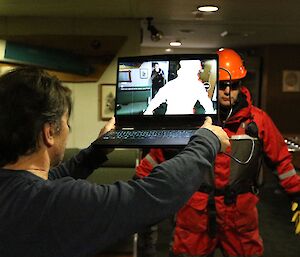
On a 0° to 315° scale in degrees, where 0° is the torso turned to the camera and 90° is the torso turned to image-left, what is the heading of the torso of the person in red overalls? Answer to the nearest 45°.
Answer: approximately 0°

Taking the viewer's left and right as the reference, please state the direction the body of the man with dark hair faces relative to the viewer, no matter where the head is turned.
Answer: facing away from the viewer and to the right of the viewer

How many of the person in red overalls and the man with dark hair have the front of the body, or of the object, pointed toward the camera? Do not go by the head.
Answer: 1

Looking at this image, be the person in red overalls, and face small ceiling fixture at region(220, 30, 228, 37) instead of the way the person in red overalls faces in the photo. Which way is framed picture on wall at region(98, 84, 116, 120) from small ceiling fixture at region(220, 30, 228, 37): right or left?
left

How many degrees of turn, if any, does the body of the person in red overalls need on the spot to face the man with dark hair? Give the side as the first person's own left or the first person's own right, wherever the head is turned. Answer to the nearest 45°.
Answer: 0° — they already face them

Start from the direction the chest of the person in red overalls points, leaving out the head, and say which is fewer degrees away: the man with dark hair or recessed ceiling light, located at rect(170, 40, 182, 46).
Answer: the man with dark hair

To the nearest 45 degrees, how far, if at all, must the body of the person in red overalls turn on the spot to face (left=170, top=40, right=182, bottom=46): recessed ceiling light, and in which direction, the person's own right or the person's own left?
approximately 180°

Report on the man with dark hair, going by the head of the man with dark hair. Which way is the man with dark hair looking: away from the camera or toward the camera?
away from the camera

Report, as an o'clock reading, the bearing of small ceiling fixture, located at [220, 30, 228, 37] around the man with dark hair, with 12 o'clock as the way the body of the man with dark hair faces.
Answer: The small ceiling fixture is roughly at 11 o'clock from the man with dark hair.

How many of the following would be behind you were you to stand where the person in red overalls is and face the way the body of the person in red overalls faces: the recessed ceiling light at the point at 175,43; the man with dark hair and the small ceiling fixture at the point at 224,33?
2

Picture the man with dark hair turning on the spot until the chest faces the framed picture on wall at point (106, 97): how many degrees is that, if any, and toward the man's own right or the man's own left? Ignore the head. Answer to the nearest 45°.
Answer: approximately 45° to the man's own left
